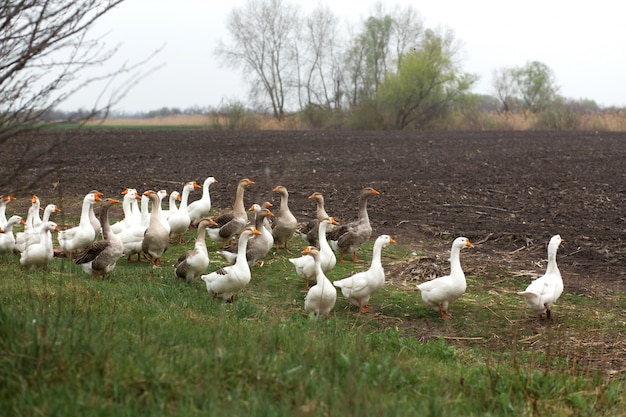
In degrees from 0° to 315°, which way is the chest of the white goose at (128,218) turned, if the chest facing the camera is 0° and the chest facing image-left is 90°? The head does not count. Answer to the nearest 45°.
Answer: approximately 270°

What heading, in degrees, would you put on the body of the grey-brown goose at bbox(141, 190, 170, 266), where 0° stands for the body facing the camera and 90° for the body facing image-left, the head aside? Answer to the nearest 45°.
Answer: approximately 0°

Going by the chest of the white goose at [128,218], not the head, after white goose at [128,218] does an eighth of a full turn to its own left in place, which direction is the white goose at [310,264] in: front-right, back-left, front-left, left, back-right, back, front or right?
right

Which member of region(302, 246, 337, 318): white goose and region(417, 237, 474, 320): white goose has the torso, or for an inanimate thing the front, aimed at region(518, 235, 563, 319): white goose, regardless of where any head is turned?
region(417, 237, 474, 320): white goose

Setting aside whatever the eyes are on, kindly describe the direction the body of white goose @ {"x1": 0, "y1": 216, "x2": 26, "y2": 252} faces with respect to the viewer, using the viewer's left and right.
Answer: facing to the right of the viewer

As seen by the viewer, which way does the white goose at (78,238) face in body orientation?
to the viewer's right
